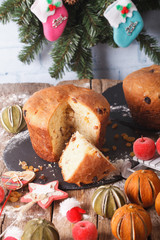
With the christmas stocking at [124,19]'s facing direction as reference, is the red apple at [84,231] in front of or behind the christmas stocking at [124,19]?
in front

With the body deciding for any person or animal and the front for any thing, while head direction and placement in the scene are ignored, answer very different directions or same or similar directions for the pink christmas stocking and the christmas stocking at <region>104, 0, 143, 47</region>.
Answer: same or similar directions

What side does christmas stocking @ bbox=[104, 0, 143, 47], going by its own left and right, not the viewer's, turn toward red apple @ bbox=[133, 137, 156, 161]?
front

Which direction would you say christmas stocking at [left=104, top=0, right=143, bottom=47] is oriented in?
toward the camera

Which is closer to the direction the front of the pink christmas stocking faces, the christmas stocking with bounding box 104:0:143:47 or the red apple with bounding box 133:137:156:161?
the red apple

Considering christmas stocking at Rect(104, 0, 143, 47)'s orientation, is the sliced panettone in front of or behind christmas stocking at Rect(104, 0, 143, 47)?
in front

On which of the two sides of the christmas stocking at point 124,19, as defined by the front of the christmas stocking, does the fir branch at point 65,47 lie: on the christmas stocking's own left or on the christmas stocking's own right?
on the christmas stocking's own right

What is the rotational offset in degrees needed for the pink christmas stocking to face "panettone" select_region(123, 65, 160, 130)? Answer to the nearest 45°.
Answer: approximately 45° to its left

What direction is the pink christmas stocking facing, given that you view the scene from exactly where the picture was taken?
facing the viewer

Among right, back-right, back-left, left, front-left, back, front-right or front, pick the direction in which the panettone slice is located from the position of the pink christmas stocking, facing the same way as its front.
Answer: front

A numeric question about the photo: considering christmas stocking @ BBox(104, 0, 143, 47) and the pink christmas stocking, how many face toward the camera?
2

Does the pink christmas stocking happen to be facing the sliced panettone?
yes

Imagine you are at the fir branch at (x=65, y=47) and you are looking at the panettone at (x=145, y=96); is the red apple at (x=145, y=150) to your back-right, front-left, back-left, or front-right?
front-right
